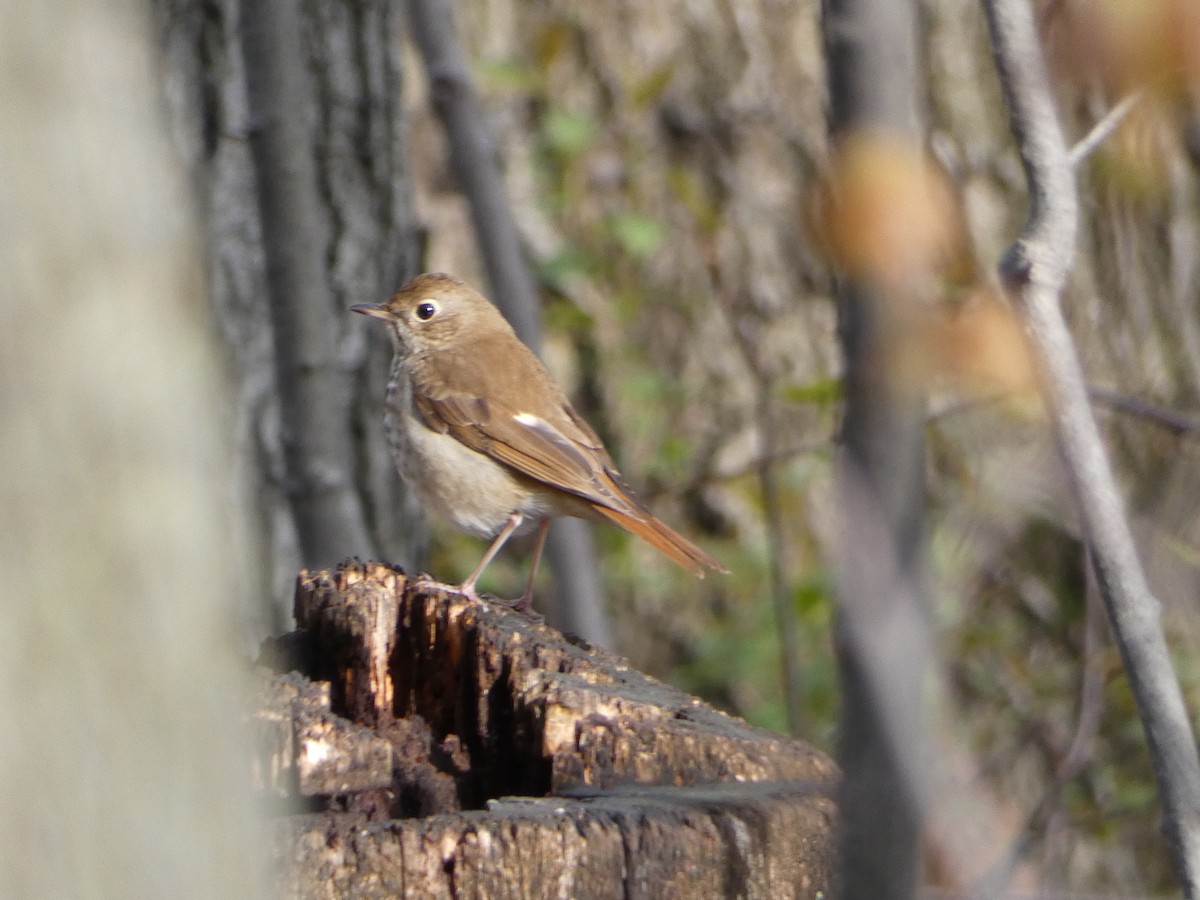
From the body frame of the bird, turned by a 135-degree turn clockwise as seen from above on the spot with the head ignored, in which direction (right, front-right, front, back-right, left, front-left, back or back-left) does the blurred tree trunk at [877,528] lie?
back-right

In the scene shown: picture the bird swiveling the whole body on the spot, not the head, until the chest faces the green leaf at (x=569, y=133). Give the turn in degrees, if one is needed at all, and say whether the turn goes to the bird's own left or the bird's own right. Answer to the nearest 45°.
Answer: approximately 90° to the bird's own right

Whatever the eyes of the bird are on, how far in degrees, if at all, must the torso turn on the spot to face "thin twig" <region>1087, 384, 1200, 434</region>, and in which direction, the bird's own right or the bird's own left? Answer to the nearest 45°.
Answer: approximately 135° to the bird's own left

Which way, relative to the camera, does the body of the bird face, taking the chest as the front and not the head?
to the viewer's left

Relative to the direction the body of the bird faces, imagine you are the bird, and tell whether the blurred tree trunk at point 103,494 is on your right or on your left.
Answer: on your left

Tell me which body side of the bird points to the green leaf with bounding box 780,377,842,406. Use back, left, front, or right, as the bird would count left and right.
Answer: right
